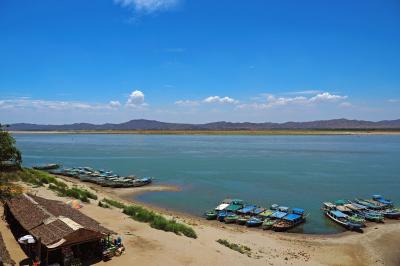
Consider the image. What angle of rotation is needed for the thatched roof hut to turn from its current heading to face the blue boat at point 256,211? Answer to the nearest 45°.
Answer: approximately 90° to its left

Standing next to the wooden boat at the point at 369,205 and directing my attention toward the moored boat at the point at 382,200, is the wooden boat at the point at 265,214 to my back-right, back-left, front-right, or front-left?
back-left

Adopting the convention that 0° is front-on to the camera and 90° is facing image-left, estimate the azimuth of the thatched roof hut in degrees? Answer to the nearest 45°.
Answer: approximately 315°
